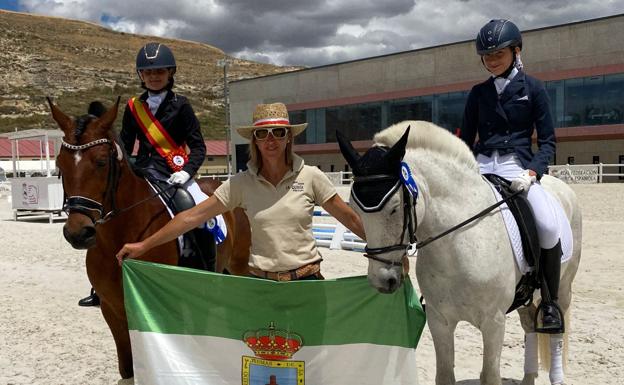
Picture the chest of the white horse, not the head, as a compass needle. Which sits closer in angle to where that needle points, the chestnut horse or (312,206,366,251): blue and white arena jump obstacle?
the chestnut horse

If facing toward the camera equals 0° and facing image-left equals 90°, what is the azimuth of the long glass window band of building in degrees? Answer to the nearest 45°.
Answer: approximately 45°

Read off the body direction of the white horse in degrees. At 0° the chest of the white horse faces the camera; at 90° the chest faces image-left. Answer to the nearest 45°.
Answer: approximately 45°

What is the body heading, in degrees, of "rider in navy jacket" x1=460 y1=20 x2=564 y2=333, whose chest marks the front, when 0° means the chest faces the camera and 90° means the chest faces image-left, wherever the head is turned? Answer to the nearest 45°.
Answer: approximately 45°

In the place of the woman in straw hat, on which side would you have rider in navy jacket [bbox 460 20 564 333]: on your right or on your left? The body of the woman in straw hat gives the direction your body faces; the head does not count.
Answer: on your left

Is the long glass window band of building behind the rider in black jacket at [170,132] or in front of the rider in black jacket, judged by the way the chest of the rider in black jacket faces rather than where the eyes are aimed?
behind

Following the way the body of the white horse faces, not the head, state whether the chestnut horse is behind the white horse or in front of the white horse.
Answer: in front

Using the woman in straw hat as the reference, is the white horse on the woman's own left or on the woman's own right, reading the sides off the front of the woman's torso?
on the woman's own left

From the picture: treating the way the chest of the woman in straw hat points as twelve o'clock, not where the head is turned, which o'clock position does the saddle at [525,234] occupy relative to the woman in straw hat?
The saddle is roughly at 9 o'clock from the woman in straw hat.

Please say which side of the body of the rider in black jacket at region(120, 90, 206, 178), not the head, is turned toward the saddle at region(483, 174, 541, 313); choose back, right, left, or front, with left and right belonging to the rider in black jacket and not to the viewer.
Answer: left
